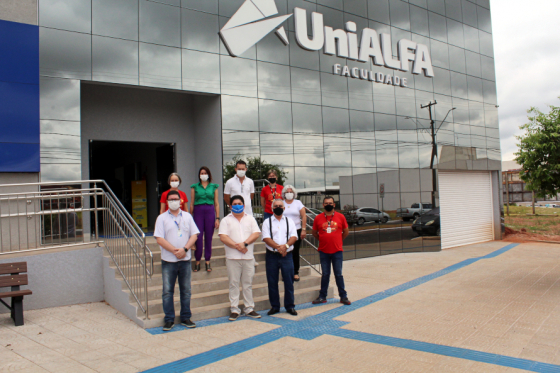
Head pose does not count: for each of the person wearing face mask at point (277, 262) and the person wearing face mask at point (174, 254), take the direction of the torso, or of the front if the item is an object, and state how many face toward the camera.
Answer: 2

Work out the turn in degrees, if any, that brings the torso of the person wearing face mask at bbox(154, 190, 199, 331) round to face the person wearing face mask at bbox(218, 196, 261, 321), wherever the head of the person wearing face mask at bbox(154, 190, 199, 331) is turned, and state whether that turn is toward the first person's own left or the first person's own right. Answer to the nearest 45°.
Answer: approximately 90° to the first person's own left

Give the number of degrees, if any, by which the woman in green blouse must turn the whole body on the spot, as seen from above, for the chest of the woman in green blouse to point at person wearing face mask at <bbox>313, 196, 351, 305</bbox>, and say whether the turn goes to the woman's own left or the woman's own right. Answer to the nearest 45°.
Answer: approximately 90° to the woman's own left

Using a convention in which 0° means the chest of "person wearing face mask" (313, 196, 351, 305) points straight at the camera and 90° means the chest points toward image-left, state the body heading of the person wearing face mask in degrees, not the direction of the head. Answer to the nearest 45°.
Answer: approximately 0°

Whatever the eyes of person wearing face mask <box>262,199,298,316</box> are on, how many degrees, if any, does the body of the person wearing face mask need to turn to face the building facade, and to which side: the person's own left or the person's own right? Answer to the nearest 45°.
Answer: approximately 180°

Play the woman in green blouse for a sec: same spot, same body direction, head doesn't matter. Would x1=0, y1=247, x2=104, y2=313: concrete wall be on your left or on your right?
on your right

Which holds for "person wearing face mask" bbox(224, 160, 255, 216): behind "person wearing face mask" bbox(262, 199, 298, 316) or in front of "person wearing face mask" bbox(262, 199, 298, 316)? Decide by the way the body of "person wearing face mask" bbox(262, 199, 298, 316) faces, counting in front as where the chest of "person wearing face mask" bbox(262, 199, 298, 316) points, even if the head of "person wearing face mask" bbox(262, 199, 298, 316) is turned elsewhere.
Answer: behind

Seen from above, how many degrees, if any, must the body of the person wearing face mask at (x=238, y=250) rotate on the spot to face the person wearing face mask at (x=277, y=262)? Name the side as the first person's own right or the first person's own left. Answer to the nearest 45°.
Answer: approximately 90° to the first person's own left

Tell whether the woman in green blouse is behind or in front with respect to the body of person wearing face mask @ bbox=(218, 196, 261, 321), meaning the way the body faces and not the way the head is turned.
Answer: behind

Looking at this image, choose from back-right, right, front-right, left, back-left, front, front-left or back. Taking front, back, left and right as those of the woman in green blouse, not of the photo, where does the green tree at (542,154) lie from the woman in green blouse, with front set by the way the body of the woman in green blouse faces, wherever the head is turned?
back-left
